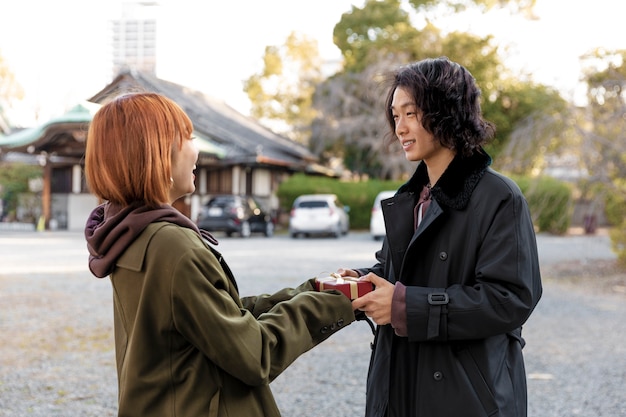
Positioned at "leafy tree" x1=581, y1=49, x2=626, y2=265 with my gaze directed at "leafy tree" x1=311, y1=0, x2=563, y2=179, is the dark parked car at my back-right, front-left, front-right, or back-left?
front-left

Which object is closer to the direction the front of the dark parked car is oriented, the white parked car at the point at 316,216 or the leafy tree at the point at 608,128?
the white parked car

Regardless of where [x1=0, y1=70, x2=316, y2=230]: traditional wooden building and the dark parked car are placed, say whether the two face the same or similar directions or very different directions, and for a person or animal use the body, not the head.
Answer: very different directions

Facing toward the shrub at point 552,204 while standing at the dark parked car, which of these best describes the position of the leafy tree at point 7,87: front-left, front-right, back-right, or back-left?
back-left

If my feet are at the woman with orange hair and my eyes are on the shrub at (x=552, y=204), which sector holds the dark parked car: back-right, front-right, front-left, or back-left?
front-left

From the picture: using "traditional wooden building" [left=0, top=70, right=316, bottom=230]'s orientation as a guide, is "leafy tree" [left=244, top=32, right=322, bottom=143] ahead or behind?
behind

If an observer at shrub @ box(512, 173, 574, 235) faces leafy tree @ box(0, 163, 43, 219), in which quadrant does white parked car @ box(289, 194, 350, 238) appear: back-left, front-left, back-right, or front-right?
front-left

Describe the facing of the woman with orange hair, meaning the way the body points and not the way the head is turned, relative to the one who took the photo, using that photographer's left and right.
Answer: facing away from the viewer and to the right of the viewer
